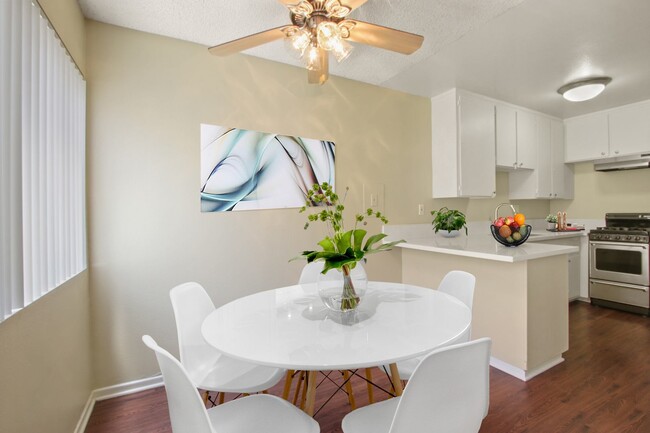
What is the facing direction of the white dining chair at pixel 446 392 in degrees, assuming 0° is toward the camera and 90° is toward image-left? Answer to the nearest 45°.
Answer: approximately 135°

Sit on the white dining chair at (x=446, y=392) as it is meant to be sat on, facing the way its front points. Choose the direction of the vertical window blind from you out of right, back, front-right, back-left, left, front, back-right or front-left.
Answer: front-left

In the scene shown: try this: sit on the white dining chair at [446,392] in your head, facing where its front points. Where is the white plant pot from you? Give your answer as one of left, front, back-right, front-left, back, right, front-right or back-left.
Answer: front-right

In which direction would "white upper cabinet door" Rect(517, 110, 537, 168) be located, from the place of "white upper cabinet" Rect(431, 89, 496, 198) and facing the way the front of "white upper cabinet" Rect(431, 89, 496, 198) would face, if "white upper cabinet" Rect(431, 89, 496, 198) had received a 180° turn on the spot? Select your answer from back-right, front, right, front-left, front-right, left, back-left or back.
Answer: right

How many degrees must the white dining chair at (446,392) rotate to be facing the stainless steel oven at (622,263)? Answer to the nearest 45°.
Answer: approximately 90° to its right

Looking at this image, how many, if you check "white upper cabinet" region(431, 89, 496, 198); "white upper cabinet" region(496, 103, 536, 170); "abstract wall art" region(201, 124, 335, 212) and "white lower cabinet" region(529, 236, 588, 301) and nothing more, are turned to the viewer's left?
0

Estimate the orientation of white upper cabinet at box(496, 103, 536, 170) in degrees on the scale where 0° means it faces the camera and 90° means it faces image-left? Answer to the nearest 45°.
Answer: approximately 315°

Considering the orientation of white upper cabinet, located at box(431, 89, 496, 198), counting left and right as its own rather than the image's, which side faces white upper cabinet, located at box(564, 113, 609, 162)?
left

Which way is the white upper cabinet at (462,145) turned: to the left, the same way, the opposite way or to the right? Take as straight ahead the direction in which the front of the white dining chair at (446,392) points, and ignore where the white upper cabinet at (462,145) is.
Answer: the opposite way

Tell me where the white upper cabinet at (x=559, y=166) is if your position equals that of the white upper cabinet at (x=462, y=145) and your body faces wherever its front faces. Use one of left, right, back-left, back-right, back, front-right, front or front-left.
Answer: left

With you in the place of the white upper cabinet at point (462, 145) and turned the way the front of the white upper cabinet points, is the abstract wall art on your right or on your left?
on your right

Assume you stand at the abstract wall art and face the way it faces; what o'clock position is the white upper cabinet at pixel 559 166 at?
The white upper cabinet is roughly at 10 o'clock from the abstract wall art.

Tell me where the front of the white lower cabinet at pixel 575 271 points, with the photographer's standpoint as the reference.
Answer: facing the viewer and to the right of the viewer

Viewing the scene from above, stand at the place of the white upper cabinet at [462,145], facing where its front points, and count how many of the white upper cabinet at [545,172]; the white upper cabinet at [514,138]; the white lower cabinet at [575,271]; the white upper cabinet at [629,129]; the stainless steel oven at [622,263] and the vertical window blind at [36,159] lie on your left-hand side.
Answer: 5

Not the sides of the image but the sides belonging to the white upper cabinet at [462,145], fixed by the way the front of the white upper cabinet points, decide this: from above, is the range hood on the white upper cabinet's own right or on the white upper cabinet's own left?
on the white upper cabinet's own left

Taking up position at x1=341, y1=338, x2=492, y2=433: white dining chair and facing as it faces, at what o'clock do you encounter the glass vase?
The glass vase is roughly at 12 o'clock from the white dining chair.

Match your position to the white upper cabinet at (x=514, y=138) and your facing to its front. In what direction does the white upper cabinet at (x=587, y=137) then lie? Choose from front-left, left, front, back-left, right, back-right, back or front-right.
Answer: left

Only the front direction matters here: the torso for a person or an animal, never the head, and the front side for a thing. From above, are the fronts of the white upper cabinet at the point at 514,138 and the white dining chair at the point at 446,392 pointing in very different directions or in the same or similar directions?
very different directions
